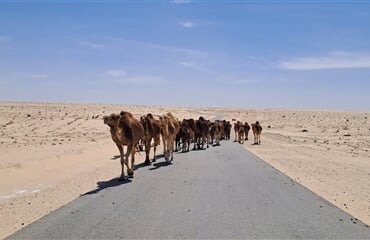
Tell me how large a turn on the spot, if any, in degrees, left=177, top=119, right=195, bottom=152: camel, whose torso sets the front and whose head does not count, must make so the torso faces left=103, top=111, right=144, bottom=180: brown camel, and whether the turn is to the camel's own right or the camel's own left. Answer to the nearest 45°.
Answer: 0° — it already faces it

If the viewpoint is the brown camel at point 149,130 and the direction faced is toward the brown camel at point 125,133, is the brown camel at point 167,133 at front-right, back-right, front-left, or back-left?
back-left

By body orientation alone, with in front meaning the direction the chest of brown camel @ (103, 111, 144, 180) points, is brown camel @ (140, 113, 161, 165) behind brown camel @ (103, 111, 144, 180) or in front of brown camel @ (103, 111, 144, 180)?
behind

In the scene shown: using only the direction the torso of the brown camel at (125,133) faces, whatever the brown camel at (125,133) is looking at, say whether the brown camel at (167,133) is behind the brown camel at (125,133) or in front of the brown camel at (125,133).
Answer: behind

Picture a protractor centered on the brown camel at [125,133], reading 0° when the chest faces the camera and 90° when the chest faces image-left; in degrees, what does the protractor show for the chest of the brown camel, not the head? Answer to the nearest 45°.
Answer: approximately 45°

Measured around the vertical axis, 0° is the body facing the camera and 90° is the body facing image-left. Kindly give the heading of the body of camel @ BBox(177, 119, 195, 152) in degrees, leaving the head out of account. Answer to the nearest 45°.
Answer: approximately 0°

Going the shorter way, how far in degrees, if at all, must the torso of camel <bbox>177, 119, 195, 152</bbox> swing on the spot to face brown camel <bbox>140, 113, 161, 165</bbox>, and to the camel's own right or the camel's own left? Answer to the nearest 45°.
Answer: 0° — it already faces it
